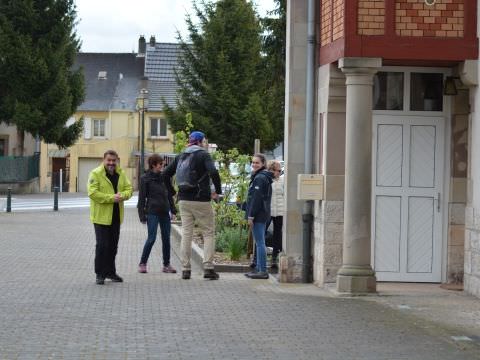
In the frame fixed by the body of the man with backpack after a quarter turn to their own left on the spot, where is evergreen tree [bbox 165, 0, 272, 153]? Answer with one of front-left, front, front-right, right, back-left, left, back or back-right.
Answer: front-right

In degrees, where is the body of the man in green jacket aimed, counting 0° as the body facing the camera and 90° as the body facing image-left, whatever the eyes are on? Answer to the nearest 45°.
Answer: approximately 315°

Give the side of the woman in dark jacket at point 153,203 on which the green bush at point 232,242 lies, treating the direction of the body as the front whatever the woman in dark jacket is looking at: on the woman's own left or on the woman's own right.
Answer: on the woman's own left

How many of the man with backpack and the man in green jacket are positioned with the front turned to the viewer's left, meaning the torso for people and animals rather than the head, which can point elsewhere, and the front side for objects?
0

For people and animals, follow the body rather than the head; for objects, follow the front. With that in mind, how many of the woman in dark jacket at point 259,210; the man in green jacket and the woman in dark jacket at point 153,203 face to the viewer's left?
1

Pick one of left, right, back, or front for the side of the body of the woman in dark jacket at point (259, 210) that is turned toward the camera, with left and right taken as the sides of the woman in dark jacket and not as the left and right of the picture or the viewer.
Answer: left

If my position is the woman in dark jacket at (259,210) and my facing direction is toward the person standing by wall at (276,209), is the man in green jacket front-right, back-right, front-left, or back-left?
back-left

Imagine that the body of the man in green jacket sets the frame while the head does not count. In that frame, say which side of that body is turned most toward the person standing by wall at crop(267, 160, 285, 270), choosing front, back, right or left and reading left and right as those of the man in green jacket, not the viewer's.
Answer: left

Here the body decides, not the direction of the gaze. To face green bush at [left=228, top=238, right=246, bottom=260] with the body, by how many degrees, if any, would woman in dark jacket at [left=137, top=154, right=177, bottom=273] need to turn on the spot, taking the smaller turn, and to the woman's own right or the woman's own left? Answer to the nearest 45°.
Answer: approximately 90° to the woman's own left

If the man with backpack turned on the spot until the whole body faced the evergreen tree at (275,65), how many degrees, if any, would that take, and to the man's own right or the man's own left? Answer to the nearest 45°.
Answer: approximately 45° to the man's own left

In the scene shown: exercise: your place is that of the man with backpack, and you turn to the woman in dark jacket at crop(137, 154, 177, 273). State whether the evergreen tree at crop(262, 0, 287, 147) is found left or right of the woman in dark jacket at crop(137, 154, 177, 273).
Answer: right

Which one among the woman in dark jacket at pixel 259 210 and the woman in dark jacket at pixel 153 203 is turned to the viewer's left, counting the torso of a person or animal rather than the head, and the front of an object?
the woman in dark jacket at pixel 259 210

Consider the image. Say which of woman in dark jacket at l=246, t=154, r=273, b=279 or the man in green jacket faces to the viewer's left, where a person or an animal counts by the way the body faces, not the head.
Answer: the woman in dark jacket
